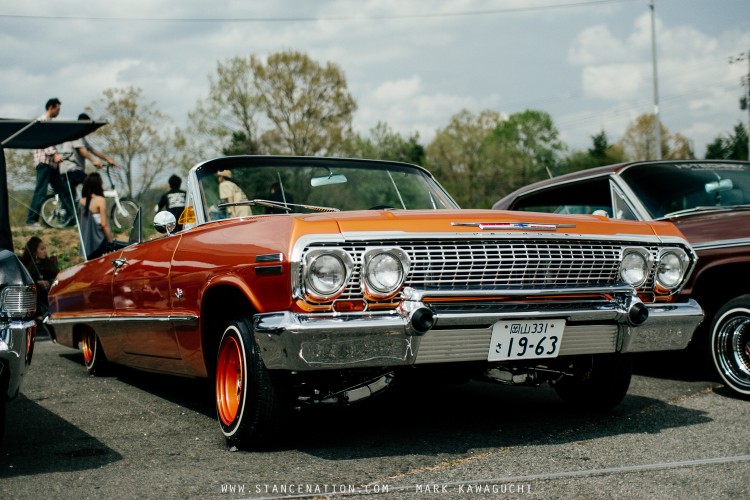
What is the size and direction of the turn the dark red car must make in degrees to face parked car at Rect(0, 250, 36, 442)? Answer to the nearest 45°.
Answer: approximately 90° to its right

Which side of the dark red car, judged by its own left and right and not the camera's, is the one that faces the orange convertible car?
right

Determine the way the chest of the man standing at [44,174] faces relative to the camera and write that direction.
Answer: to the viewer's right

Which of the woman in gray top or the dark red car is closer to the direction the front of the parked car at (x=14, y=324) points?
the dark red car

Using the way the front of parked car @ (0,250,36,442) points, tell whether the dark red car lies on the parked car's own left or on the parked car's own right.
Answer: on the parked car's own left

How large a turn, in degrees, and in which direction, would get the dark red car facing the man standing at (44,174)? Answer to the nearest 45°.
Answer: approximately 180°

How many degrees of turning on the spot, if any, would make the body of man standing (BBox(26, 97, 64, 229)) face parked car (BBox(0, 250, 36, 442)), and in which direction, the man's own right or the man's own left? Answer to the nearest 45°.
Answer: approximately 90° to the man's own right

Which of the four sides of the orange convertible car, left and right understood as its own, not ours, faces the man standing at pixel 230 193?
back

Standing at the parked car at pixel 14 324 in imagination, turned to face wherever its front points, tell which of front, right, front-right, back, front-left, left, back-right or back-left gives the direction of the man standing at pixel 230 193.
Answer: left

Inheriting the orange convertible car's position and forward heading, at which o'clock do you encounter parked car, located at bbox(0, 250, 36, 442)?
The parked car is roughly at 4 o'clock from the orange convertible car.

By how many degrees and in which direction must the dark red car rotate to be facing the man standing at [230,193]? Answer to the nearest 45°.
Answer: approximately 90° to its right

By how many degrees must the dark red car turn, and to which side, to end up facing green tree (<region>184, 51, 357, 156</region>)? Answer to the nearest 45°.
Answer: approximately 180°

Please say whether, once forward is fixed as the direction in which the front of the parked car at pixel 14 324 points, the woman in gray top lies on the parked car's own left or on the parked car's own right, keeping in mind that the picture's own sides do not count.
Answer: on the parked car's own left

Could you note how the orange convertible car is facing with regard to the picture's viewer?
facing the viewer and to the right of the viewer
